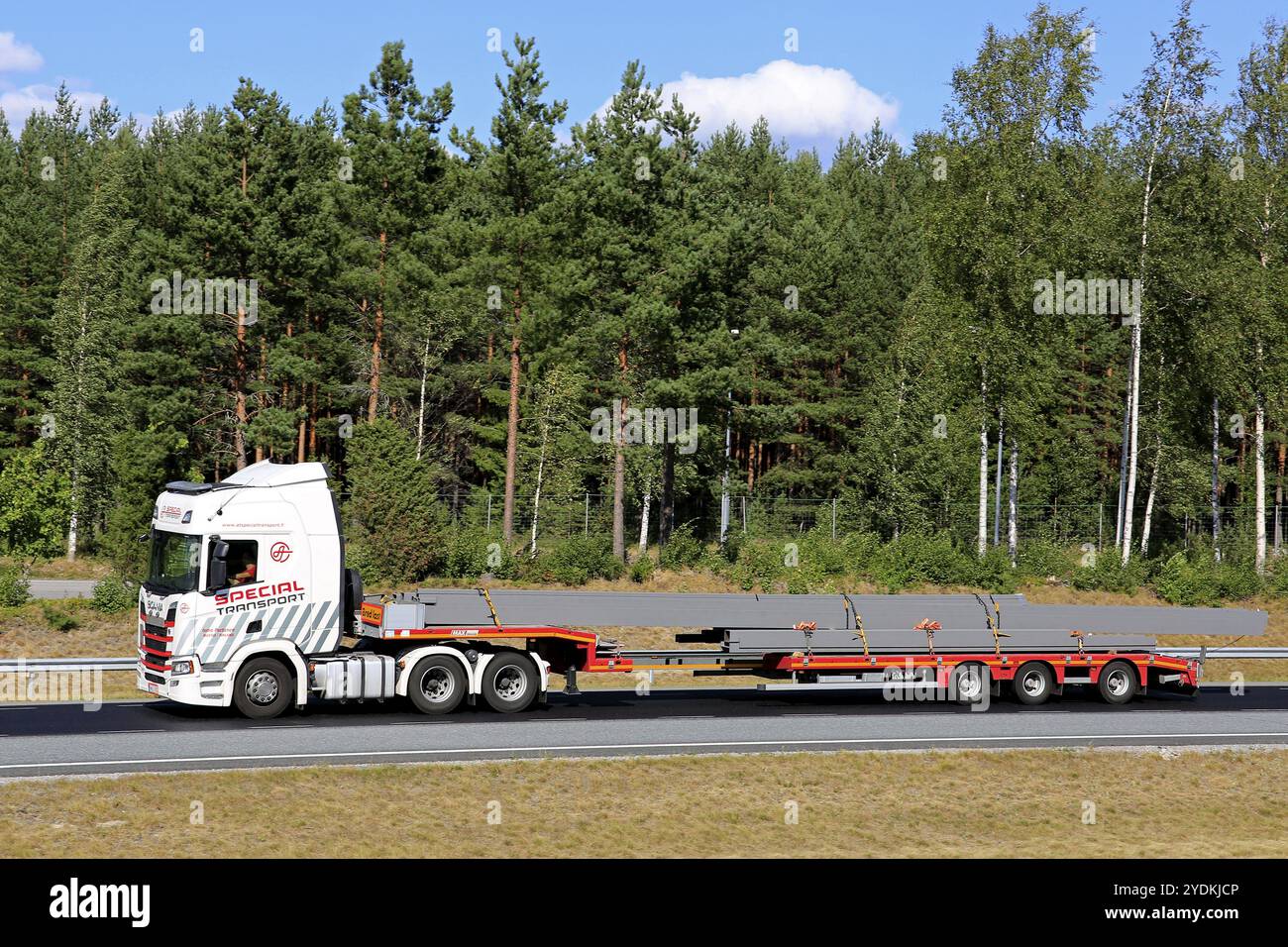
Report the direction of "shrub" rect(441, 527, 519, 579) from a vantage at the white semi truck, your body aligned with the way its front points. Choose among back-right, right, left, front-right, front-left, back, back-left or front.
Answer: right

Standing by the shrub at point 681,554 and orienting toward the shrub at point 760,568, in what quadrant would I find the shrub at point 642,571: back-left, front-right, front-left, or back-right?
back-right

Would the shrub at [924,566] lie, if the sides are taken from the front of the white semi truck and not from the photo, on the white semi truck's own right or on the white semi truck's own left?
on the white semi truck's own right

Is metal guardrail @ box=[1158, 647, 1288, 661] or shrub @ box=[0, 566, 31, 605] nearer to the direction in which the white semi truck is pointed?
the shrub

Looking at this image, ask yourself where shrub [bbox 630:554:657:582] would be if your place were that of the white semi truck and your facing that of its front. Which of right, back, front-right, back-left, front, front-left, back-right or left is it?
right

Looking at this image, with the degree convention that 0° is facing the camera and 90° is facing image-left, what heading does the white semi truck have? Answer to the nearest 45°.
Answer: approximately 90°

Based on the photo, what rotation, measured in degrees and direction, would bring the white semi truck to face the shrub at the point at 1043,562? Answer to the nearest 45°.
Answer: approximately 135° to its right

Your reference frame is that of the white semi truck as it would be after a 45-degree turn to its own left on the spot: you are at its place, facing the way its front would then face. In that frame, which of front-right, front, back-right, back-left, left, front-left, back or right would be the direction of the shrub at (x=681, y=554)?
back-right

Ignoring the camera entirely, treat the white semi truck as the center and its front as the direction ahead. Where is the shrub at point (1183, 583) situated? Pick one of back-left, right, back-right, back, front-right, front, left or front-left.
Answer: back-right

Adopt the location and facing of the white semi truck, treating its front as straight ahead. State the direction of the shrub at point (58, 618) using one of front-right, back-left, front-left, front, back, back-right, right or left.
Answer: front-right

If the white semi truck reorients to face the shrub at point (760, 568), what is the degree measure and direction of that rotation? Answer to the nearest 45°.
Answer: approximately 90° to its right

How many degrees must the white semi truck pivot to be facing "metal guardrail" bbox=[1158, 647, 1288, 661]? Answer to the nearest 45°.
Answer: approximately 135° to its right

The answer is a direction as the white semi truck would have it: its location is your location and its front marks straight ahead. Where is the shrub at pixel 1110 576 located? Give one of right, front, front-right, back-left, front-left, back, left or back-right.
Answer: back-right

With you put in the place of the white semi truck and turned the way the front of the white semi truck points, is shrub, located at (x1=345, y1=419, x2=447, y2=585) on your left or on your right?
on your right
